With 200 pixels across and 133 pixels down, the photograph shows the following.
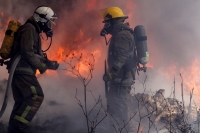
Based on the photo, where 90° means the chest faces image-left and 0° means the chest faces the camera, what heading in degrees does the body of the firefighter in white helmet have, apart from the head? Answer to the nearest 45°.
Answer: approximately 270°

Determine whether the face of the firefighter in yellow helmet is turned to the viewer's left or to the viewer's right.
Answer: to the viewer's left

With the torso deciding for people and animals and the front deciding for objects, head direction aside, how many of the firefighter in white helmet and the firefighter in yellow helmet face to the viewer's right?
1

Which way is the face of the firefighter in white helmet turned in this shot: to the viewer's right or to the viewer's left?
to the viewer's right

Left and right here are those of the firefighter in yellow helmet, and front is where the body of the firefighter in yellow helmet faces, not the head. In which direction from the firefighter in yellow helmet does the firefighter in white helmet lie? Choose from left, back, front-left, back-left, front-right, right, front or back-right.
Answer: front-left

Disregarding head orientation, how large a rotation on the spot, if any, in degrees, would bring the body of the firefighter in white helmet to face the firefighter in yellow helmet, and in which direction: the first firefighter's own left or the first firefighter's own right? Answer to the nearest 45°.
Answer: approximately 45° to the first firefighter's own left

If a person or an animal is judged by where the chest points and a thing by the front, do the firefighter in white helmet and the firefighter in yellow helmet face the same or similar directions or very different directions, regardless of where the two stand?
very different directions
